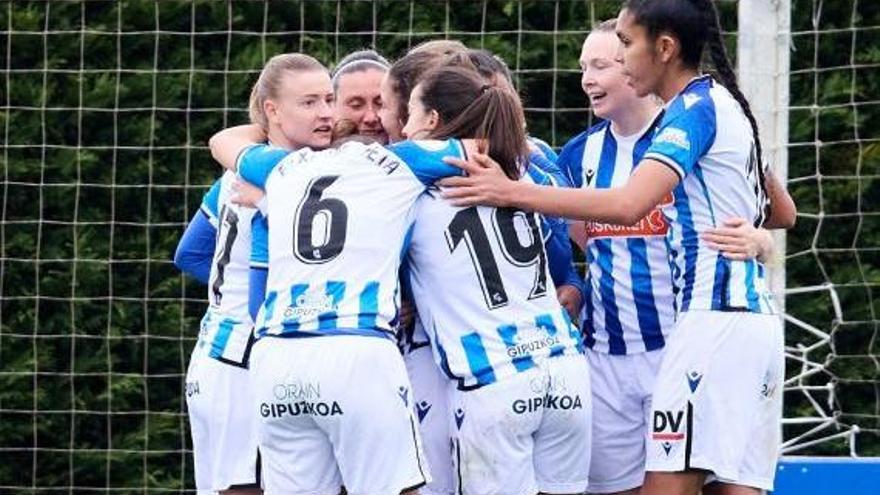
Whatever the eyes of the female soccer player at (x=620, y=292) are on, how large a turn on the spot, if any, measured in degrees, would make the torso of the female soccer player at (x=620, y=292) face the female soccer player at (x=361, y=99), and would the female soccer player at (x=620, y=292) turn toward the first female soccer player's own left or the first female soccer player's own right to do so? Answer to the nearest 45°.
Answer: approximately 45° to the first female soccer player's own right

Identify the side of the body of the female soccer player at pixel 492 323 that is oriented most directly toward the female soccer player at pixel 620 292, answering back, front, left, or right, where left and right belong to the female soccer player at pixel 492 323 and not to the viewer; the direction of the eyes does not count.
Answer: right

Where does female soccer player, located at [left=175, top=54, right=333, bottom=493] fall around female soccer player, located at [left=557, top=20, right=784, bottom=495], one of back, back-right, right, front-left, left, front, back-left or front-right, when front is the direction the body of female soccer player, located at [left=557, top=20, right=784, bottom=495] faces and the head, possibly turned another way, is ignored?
front-right

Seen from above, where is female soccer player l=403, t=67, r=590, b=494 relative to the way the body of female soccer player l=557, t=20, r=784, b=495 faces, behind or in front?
in front

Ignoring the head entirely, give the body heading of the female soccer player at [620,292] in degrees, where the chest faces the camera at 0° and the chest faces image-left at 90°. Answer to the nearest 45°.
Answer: approximately 45°

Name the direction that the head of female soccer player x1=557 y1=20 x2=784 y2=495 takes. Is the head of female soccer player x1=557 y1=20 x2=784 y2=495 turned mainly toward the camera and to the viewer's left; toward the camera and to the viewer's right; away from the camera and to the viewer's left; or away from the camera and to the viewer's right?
toward the camera and to the viewer's left

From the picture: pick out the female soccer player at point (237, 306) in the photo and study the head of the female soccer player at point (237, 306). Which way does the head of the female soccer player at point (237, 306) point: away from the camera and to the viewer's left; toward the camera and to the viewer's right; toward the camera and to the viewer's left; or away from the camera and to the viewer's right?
toward the camera and to the viewer's right

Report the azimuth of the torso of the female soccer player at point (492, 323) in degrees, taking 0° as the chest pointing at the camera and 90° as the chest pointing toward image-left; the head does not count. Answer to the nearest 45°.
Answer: approximately 135°

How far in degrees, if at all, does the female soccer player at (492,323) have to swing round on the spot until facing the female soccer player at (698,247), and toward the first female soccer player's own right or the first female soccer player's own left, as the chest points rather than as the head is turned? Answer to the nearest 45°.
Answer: approximately 135° to the first female soccer player's own right

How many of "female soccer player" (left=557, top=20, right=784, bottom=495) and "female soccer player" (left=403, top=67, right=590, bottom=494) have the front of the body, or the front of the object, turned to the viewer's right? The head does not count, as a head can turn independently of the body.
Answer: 0

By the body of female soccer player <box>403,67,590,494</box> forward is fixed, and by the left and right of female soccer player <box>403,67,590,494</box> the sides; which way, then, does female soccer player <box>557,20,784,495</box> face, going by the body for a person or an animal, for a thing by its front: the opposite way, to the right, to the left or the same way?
to the left

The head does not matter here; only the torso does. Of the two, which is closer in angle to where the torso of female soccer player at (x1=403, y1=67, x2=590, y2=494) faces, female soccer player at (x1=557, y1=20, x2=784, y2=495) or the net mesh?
the net mesh
